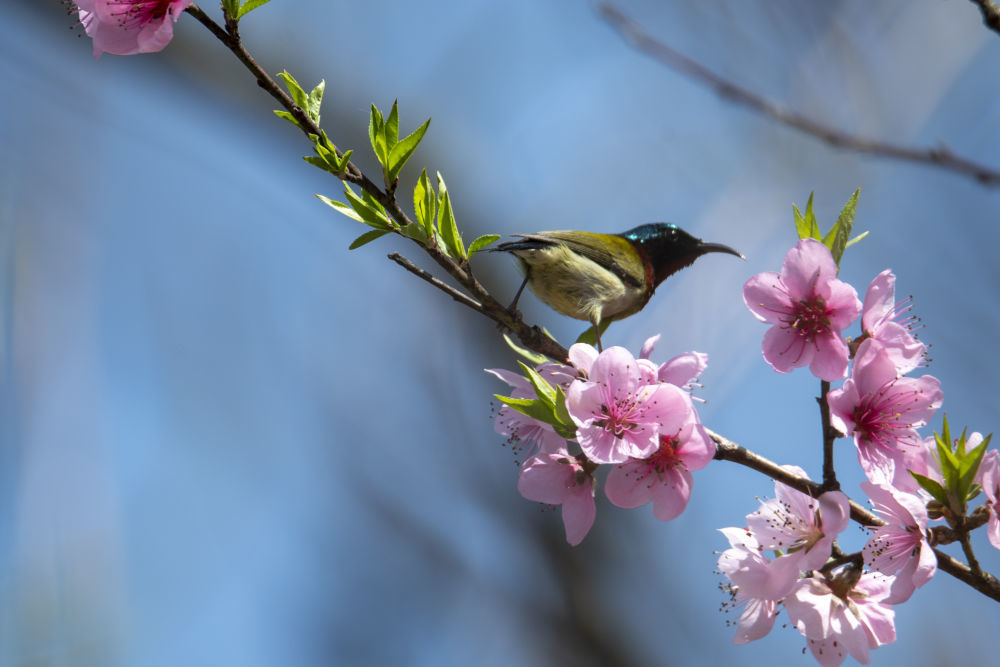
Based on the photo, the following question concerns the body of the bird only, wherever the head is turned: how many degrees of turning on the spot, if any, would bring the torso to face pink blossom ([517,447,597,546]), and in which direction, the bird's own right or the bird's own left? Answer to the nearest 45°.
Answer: approximately 180°

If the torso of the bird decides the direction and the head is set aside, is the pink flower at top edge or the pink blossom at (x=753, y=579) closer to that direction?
the pink blossom

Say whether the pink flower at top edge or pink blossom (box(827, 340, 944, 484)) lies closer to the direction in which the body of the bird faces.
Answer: the pink blossom

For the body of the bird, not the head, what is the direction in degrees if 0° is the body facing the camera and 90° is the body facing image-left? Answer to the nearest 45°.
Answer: approximately 270°

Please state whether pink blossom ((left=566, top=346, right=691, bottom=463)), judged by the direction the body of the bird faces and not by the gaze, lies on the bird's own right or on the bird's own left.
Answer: on the bird's own right

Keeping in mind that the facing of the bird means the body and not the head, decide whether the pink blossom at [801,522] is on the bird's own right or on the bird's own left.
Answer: on the bird's own right

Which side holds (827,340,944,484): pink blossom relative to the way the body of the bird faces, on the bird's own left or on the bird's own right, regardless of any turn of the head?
on the bird's own right

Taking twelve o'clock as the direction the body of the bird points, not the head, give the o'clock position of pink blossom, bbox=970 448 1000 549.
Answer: The pink blossom is roughly at 12 o'clock from the bird.
